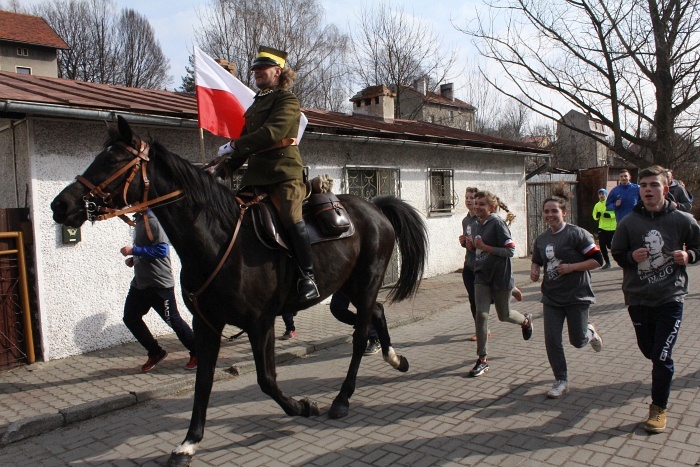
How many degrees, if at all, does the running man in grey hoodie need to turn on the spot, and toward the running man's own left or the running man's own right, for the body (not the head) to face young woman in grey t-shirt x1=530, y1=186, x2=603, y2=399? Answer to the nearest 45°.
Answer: approximately 135° to the running man's own right

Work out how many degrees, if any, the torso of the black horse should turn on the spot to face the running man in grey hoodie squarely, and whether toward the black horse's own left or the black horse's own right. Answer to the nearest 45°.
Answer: approximately 135° to the black horse's own left

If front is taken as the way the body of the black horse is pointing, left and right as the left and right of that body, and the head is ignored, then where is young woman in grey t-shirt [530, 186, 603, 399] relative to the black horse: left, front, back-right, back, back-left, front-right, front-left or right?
back-left

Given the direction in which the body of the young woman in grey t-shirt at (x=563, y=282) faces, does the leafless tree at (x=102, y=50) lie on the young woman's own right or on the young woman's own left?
on the young woman's own right

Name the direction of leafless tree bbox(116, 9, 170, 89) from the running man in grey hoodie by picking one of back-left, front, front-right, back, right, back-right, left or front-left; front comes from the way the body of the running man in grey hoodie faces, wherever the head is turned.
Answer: back-right

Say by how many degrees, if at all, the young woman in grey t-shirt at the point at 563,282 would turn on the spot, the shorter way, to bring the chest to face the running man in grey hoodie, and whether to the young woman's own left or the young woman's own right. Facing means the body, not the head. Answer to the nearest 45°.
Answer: approximately 90° to the young woman's own left

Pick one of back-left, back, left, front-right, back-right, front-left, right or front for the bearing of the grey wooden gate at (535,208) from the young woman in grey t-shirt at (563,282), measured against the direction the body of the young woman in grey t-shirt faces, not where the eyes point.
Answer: back-right

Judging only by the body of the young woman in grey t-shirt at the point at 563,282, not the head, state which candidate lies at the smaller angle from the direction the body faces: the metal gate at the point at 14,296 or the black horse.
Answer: the black horse
